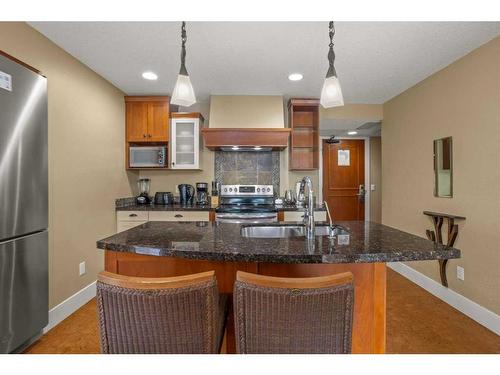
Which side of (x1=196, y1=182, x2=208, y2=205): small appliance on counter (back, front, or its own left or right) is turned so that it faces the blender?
right

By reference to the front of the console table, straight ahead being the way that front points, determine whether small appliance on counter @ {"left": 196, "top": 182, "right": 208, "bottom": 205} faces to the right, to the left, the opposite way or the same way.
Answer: to the left

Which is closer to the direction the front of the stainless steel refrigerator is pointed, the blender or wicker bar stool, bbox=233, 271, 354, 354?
the wicker bar stool

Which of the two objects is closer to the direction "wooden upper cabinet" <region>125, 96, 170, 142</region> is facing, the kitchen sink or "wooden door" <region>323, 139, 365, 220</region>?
the kitchen sink

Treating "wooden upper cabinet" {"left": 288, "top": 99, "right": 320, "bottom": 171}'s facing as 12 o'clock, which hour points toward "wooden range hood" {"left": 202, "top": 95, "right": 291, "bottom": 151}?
The wooden range hood is roughly at 2 o'clock from the wooden upper cabinet.

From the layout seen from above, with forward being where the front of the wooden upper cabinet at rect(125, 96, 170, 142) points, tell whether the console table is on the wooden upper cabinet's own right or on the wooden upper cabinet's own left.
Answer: on the wooden upper cabinet's own left

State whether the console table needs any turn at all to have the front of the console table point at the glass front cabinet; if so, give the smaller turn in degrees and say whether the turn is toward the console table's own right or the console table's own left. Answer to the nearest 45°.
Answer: approximately 45° to the console table's own right

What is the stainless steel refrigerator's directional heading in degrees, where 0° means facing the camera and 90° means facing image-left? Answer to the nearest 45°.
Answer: approximately 315°
